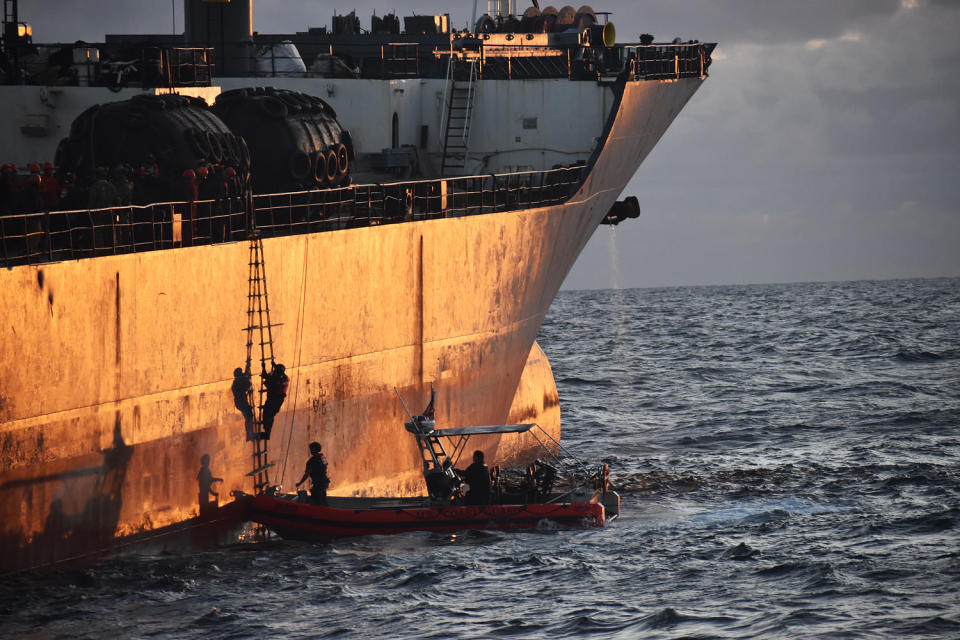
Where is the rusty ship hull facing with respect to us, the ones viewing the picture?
facing away from the viewer and to the right of the viewer
